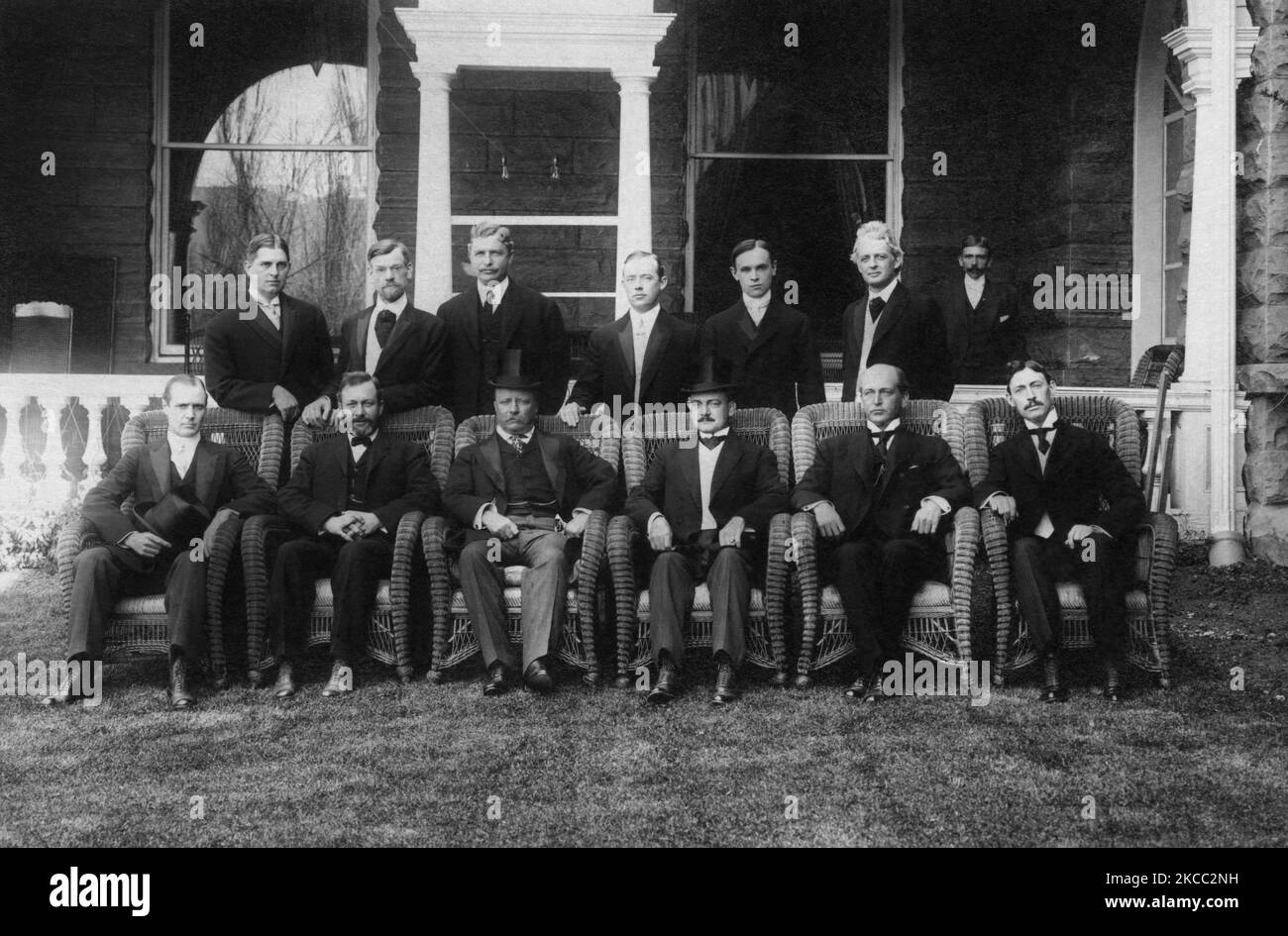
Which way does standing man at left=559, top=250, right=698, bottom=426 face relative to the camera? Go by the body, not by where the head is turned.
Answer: toward the camera

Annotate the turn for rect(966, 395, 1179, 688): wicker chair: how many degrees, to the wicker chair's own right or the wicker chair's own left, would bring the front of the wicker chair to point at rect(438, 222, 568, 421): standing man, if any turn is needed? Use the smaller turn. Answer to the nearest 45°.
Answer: approximately 90° to the wicker chair's own right

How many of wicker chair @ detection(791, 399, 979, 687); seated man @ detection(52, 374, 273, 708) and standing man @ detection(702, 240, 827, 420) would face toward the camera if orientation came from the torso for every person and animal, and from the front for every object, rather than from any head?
3

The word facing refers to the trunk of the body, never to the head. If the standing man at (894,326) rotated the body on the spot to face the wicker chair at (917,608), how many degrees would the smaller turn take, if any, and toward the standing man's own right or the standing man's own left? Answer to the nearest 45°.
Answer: approximately 45° to the standing man's own left

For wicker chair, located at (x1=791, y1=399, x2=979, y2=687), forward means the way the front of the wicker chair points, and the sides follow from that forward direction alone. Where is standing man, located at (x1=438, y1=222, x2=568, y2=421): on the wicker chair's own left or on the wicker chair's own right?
on the wicker chair's own right

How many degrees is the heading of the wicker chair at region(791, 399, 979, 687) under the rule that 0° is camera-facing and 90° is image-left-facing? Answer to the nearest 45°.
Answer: approximately 0°

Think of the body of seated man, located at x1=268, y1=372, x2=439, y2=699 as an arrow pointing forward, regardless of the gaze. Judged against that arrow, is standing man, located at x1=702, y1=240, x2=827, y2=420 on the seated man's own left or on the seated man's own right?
on the seated man's own left

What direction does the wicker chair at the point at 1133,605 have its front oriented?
toward the camera

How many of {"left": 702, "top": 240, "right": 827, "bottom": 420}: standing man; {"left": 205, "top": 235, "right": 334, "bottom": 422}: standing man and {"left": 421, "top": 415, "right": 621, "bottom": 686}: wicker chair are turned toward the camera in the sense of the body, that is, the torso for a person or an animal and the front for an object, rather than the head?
3

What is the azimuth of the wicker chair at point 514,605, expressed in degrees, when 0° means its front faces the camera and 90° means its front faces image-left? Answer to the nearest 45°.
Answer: approximately 0°
